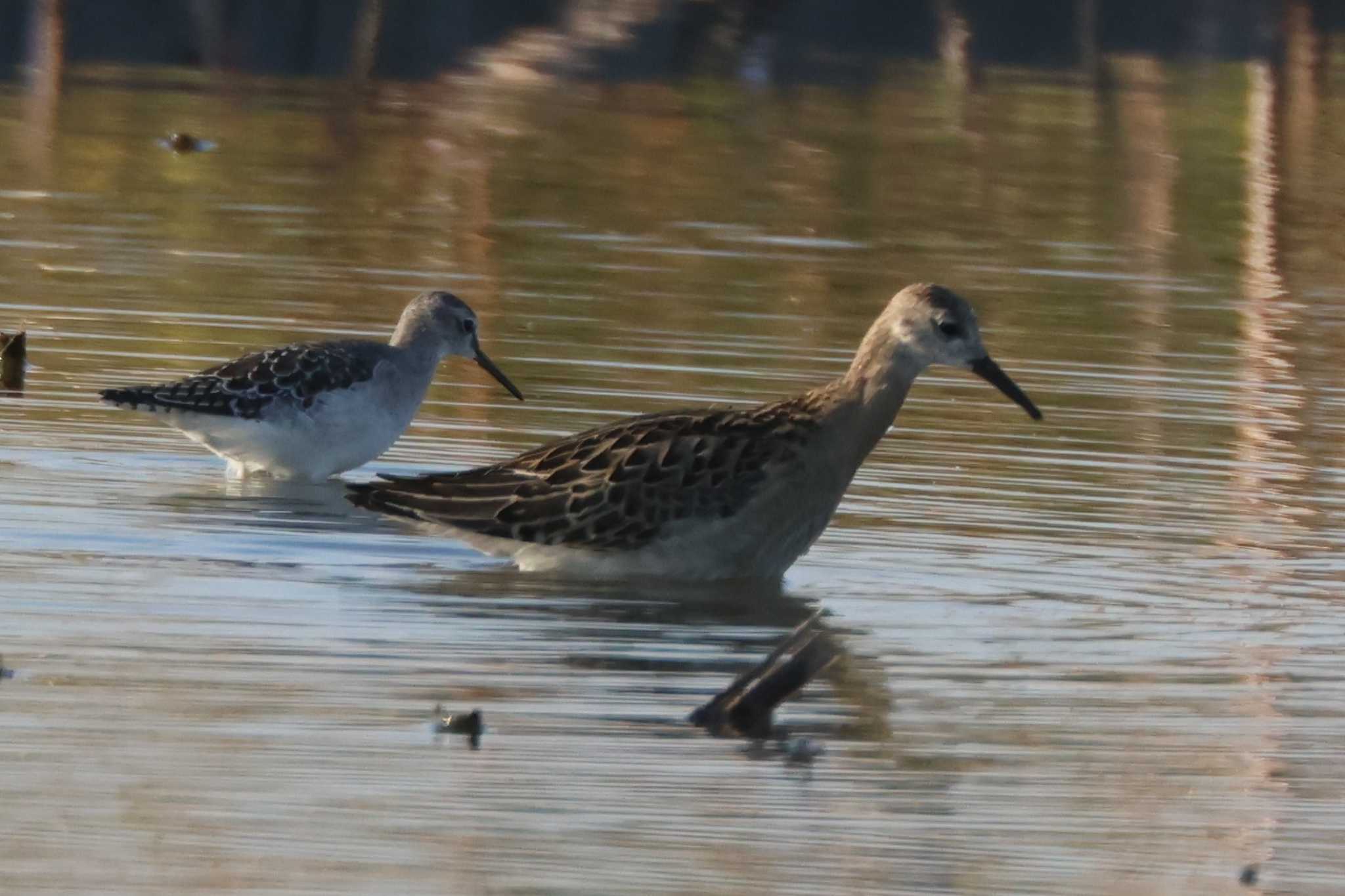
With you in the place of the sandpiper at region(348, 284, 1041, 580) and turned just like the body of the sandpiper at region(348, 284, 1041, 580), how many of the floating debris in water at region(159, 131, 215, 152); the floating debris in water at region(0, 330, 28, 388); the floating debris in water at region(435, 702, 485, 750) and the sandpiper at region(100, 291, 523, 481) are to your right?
1

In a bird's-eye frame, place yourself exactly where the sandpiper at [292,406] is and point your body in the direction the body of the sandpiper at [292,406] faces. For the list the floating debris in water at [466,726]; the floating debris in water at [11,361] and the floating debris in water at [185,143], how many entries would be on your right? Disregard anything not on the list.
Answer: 1

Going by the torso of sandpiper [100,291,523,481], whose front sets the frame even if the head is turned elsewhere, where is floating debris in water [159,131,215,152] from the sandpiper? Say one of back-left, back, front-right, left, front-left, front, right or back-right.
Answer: left

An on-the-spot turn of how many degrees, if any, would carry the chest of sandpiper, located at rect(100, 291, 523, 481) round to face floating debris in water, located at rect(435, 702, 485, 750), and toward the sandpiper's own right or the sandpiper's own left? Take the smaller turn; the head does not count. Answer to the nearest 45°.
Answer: approximately 90° to the sandpiper's own right

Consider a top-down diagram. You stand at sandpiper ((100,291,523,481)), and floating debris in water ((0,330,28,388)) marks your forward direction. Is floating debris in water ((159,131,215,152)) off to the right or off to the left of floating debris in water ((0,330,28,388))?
right

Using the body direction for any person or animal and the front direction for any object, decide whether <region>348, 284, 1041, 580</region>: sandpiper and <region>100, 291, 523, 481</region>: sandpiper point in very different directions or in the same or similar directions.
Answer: same or similar directions

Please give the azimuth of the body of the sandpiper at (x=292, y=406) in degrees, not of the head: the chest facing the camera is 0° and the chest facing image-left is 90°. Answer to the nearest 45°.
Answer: approximately 270°

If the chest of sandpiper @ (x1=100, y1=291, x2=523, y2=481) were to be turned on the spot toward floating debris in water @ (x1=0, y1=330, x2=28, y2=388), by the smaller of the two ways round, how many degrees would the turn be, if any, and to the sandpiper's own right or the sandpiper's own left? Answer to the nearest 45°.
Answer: approximately 135° to the sandpiper's own left

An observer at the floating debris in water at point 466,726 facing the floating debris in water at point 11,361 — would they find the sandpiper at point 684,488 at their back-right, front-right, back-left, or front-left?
front-right

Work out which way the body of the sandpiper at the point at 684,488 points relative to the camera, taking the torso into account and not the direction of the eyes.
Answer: to the viewer's right

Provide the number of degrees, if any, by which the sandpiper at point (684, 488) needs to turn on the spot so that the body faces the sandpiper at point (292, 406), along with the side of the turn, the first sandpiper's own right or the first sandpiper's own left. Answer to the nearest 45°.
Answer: approximately 135° to the first sandpiper's own left

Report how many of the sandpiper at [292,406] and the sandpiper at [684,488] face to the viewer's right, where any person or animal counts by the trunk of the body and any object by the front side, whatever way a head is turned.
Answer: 2

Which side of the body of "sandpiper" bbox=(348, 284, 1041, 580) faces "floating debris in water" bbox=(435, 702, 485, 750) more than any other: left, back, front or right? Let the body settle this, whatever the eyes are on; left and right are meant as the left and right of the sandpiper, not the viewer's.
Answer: right

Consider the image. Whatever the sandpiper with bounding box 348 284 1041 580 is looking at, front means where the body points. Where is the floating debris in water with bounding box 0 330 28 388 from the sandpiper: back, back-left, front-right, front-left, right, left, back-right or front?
back-left

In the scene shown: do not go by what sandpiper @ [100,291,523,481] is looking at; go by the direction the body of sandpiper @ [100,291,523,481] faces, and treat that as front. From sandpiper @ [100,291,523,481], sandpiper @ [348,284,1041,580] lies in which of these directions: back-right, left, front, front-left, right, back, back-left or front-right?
front-right

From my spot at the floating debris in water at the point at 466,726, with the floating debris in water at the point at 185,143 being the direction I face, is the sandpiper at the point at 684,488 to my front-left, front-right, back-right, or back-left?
front-right
